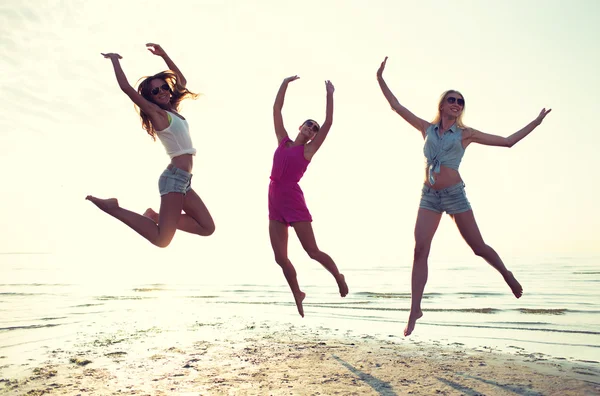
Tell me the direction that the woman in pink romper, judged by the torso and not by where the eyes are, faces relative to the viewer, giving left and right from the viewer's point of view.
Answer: facing the viewer

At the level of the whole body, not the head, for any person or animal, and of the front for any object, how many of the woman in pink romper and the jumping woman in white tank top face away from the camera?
0

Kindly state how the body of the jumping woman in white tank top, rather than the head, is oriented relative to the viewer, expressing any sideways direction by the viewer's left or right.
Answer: facing the viewer and to the right of the viewer

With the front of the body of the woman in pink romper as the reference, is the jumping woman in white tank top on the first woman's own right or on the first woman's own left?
on the first woman's own right

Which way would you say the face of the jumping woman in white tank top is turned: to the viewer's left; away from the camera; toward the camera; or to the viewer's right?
toward the camera

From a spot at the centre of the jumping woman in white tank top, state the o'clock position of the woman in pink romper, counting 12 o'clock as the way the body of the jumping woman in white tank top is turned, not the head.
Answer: The woman in pink romper is roughly at 10 o'clock from the jumping woman in white tank top.
